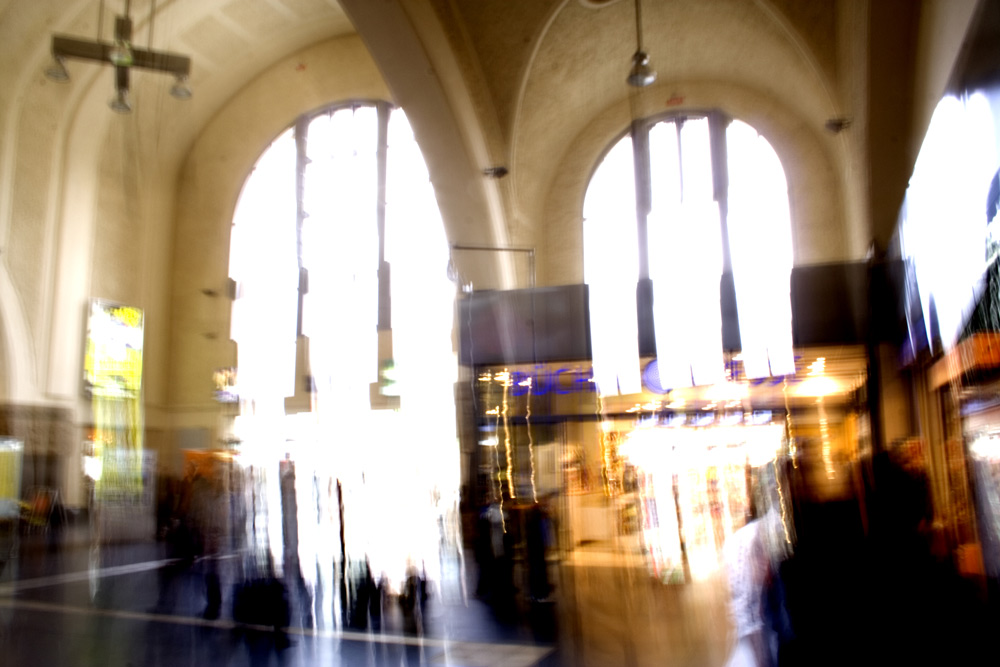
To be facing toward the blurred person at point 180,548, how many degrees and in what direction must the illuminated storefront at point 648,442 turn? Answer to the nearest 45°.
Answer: approximately 45° to its right

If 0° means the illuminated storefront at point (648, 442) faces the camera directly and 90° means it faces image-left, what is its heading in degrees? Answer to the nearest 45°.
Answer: approximately 0°

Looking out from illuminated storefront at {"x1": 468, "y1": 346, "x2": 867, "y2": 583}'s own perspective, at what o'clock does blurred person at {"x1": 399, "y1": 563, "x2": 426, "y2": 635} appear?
The blurred person is roughly at 1 o'clock from the illuminated storefront.

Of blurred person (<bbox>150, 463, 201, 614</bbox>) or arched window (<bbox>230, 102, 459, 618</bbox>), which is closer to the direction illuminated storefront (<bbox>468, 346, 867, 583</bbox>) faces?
the blurred person

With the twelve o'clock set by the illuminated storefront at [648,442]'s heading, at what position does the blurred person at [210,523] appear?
The blurred person is roughly at 1 o'clock from the illuminated storefront.

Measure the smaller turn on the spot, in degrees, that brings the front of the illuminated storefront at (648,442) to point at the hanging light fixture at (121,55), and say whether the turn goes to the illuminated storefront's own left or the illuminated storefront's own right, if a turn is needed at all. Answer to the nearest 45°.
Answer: approximately 90° to the illuminated storefront's own right
